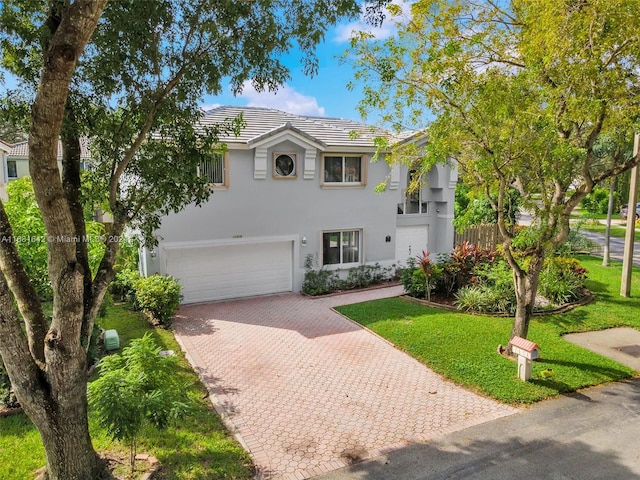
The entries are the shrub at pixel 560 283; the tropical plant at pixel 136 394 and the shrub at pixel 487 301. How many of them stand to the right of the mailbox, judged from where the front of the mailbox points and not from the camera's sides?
1

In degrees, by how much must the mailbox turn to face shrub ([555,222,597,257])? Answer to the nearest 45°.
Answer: approximately 135° to its left

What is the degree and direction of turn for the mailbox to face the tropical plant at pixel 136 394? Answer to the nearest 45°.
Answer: approximately 90° to its right

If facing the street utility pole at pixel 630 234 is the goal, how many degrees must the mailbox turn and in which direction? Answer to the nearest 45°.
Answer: approximately 135° to its left

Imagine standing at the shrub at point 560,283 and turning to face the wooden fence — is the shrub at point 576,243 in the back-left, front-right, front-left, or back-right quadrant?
front-right

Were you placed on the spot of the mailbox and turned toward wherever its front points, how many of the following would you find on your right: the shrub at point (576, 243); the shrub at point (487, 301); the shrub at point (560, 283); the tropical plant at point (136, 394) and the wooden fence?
1

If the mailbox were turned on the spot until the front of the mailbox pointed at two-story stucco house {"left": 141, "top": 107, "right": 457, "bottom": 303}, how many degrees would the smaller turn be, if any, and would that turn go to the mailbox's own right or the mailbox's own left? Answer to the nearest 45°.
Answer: approximately 180°

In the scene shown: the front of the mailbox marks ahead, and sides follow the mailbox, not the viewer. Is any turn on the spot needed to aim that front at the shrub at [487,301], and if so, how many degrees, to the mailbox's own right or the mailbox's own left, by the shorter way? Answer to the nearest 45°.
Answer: approximately 135° to the mailbox's own left

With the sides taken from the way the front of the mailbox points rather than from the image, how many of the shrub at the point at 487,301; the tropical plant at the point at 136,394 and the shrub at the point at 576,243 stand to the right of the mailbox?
1

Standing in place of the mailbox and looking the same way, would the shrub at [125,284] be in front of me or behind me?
behind

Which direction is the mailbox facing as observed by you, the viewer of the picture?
facing the viewer and to the right of the viewer

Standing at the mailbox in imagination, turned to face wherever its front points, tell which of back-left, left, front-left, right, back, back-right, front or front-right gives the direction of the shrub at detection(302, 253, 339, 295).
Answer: back
